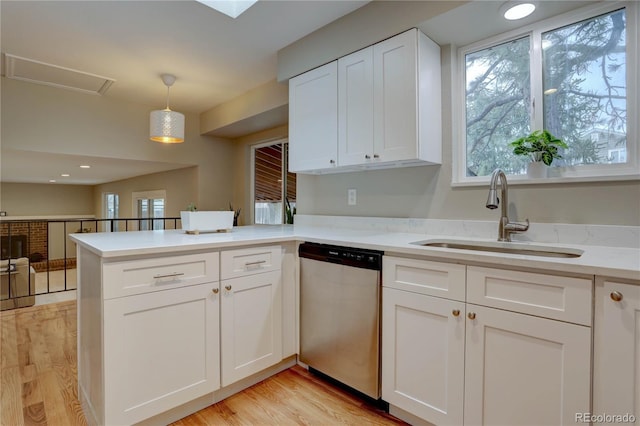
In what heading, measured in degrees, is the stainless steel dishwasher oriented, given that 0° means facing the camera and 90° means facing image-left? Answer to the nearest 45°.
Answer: approximately 45°

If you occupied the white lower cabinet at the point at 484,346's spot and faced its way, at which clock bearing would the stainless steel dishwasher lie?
The stainless steel dishwasher is roughly at 2 o'clock from the white lower cabinet.

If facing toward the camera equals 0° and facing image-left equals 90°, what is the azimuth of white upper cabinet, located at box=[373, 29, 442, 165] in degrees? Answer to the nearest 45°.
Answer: approximately 45°

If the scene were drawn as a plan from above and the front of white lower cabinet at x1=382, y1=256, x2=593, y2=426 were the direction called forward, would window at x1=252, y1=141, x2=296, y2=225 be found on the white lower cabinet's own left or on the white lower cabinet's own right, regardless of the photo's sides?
on the white lower cabinet's own right

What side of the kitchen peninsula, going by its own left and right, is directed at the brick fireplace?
back

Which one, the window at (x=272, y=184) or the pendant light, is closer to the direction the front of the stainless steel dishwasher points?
the pendant light

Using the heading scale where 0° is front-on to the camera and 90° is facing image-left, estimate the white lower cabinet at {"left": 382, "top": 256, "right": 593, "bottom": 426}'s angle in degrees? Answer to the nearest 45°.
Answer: approximately 45°

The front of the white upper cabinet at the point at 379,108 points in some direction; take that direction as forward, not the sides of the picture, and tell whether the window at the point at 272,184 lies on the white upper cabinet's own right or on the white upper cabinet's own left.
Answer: on the white upper cabinet's own right
